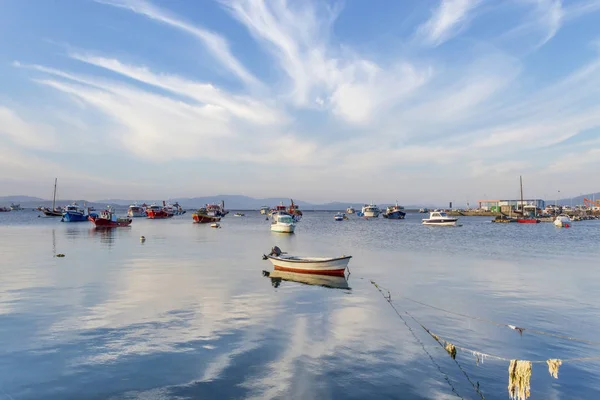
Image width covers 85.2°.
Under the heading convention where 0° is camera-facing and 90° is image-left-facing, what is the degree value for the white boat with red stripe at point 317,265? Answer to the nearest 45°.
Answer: approximately 270°
